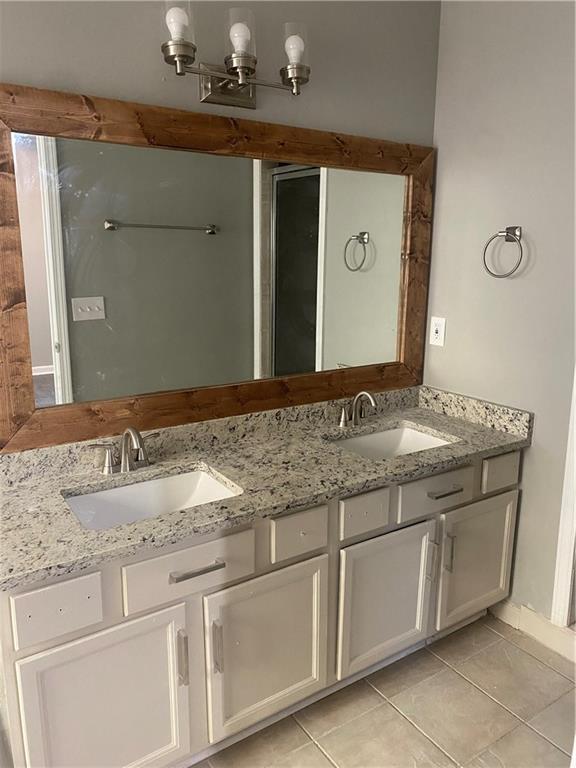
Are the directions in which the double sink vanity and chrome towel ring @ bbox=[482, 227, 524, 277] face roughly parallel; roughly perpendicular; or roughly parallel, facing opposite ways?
roughly perpendicular

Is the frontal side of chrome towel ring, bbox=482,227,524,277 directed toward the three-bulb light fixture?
yes

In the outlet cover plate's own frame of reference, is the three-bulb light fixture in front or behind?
in front

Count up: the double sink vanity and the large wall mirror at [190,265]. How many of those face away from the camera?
0

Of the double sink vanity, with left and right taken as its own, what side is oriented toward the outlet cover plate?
left

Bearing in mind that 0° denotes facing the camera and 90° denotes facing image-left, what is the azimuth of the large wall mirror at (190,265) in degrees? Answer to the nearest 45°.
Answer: approximately 315°

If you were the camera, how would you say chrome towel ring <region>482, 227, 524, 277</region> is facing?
facing the viewer and to the left of the viewer

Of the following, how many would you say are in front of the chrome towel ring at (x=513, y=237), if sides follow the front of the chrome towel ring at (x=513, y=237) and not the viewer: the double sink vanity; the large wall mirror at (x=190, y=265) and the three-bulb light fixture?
3
